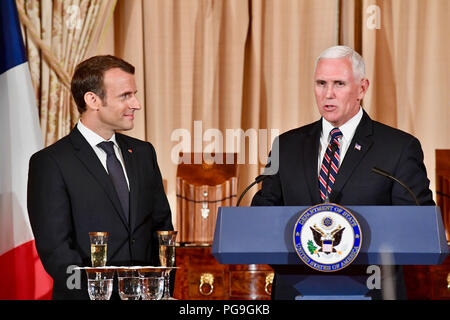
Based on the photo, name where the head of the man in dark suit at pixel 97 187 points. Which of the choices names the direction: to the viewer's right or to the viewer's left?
to the viewer's right

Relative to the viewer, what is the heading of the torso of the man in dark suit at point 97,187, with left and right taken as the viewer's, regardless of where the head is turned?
facing the viewer and to the right of the viewer

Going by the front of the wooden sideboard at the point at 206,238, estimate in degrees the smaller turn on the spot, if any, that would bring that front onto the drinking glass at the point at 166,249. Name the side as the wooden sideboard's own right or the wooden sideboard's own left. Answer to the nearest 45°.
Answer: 0° — it already faces it

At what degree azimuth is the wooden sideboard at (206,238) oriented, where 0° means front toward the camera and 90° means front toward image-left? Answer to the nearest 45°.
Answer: approximately 0°

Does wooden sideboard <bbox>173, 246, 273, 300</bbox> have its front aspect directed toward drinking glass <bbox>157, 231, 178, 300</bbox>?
yes

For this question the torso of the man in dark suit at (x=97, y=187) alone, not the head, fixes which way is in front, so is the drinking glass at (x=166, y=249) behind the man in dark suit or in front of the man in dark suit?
in front

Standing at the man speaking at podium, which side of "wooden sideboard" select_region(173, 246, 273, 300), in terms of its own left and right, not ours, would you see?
front

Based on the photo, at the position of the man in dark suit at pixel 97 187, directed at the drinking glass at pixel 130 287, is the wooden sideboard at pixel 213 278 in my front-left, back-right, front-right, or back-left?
back-left

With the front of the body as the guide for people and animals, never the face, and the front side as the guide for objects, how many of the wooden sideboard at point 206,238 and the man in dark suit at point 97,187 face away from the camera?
0

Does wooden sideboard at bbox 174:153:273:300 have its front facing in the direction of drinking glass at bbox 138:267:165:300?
yes
